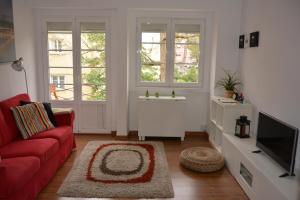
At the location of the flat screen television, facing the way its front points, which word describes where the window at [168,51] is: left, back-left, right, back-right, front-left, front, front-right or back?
right

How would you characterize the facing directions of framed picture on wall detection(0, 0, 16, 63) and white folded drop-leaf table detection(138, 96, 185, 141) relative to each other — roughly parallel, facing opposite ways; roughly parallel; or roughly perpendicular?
roughly perpendicular

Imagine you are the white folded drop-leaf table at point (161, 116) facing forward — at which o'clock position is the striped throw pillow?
The striped throw pillow is roughly at 2 o'clock from the white folded drop-leaf table.

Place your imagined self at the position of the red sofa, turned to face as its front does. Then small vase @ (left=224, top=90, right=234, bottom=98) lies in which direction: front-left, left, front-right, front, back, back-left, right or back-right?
front-left

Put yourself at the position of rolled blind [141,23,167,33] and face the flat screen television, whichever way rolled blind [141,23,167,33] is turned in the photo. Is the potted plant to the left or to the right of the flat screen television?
left

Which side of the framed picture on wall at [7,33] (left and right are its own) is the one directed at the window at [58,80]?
left

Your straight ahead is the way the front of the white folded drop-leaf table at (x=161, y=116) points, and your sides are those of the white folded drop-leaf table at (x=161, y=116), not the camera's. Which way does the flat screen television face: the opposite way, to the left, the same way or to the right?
to the right

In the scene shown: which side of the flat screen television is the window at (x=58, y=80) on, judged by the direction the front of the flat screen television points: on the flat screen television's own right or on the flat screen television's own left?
on the flat screen television's own right

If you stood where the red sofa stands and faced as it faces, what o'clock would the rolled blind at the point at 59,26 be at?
The rolled blind is roughly at 8 o'clock from the red sofa.

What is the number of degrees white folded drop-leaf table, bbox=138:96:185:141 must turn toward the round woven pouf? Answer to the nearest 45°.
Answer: approximately 45° to its left

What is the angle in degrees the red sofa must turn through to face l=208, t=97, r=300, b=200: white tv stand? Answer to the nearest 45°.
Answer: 0° — it already faces it

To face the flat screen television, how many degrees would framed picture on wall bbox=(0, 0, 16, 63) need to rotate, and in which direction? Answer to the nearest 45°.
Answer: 0° — it already faces it

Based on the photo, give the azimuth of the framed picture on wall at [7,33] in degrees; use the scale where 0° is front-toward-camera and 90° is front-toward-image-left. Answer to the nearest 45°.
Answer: approximately 315°
